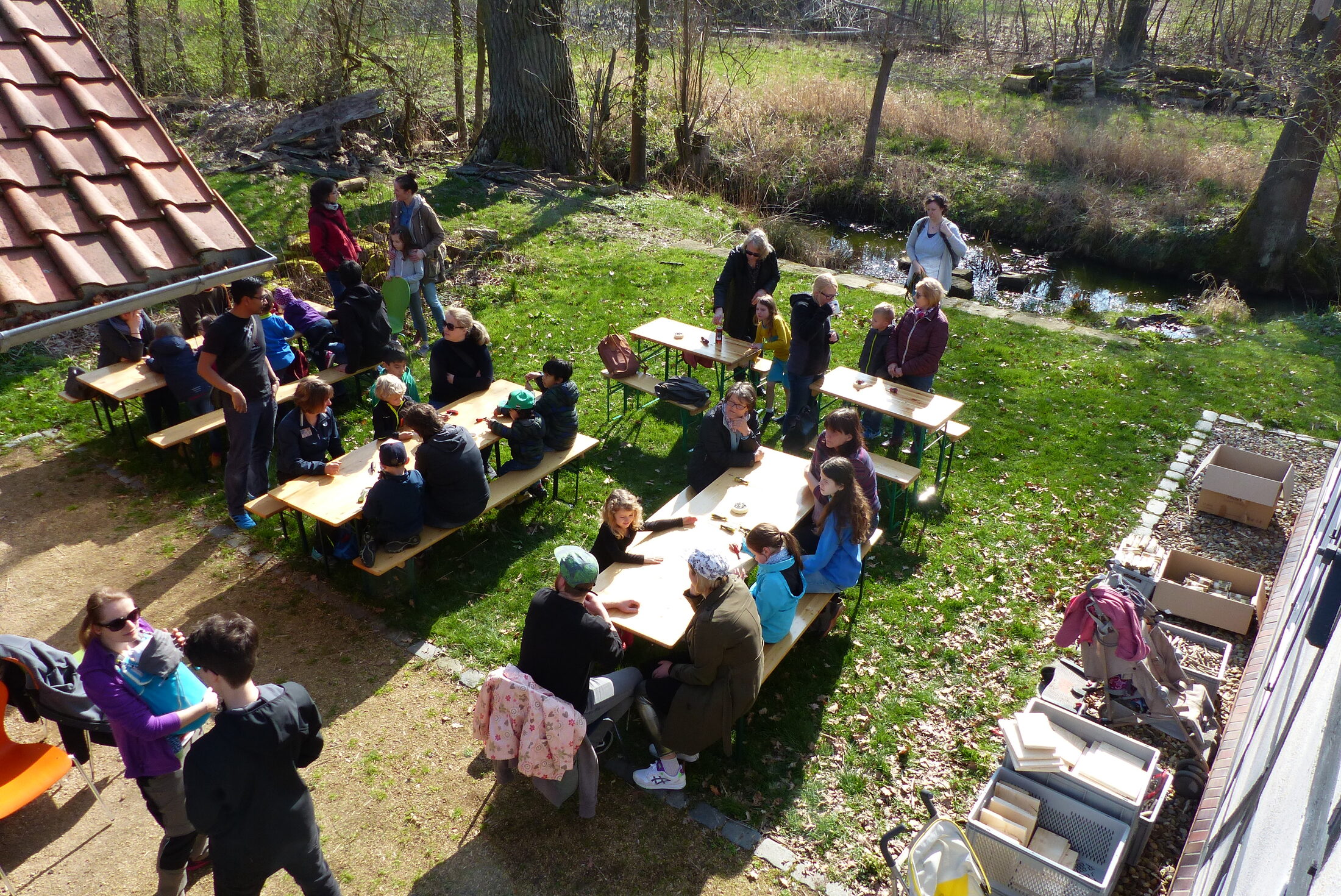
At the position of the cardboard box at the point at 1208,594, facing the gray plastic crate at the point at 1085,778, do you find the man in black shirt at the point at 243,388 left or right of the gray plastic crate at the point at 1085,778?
right

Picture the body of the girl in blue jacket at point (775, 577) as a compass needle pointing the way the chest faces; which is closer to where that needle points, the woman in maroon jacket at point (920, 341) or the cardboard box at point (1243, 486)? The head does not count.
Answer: the woman in maroon jacket

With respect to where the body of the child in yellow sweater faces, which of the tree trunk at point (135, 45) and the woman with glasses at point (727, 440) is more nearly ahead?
the woman with glasses

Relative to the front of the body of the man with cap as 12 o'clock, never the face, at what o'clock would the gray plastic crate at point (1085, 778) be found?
The gray plastic crate is roughly at 2 o'clock from the man with cap.

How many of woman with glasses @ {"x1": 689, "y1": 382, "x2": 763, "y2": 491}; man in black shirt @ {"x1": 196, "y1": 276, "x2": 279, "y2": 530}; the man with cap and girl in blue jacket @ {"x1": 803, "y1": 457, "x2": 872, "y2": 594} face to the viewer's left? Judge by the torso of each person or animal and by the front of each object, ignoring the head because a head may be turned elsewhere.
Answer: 1

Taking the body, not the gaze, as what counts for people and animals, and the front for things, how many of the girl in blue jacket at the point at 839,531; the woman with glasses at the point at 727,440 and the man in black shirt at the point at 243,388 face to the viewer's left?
1

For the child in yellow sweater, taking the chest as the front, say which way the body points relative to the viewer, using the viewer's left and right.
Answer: facing the viewer and to the left of the viewer

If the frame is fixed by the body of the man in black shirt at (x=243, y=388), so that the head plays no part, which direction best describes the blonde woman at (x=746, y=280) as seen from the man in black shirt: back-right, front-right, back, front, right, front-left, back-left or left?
front-left

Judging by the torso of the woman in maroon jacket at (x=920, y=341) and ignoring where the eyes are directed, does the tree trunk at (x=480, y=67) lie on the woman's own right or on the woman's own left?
on the woman's own right

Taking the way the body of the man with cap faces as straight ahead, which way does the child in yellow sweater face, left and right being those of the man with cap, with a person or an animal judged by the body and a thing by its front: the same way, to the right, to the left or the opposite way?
the opposite way

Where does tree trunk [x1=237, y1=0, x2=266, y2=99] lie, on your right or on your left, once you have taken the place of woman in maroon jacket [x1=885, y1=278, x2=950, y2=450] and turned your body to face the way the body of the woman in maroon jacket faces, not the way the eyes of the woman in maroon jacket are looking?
on your right

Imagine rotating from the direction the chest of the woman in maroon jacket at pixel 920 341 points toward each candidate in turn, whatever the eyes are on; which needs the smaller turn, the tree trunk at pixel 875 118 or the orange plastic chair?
the orange plastic chair

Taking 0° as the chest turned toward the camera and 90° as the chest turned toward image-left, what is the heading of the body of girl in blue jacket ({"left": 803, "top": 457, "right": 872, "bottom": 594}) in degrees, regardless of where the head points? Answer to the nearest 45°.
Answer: approximately 90°

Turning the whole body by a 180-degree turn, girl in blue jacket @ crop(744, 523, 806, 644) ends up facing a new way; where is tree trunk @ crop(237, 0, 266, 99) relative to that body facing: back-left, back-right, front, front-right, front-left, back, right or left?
back

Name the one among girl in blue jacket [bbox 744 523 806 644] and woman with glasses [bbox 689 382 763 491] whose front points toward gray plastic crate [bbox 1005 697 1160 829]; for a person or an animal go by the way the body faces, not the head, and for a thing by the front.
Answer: the woman with glasses

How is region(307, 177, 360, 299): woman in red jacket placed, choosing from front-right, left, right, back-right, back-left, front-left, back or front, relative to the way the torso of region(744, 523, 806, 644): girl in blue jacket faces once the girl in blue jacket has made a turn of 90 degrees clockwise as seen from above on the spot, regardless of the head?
left

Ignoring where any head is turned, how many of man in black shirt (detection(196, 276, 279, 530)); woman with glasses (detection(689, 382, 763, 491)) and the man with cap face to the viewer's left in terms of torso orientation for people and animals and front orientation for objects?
0
